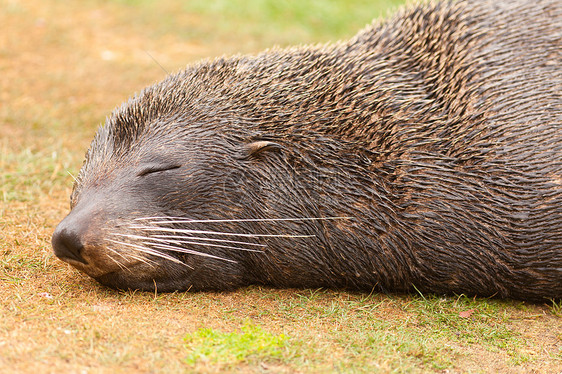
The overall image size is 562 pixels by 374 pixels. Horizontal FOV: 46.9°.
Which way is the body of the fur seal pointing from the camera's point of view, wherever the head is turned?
to the viewer's left
